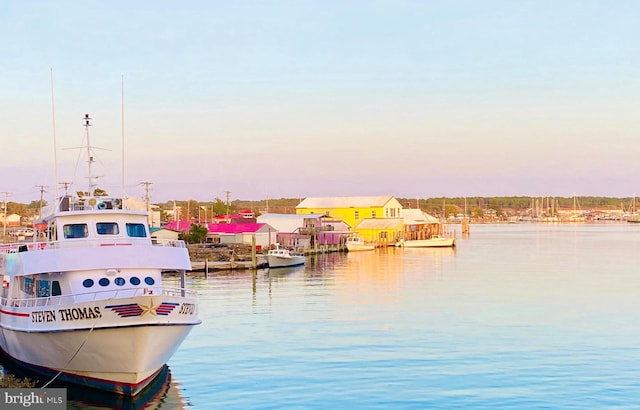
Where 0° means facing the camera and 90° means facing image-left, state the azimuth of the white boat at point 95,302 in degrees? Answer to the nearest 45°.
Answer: approximately 315°
